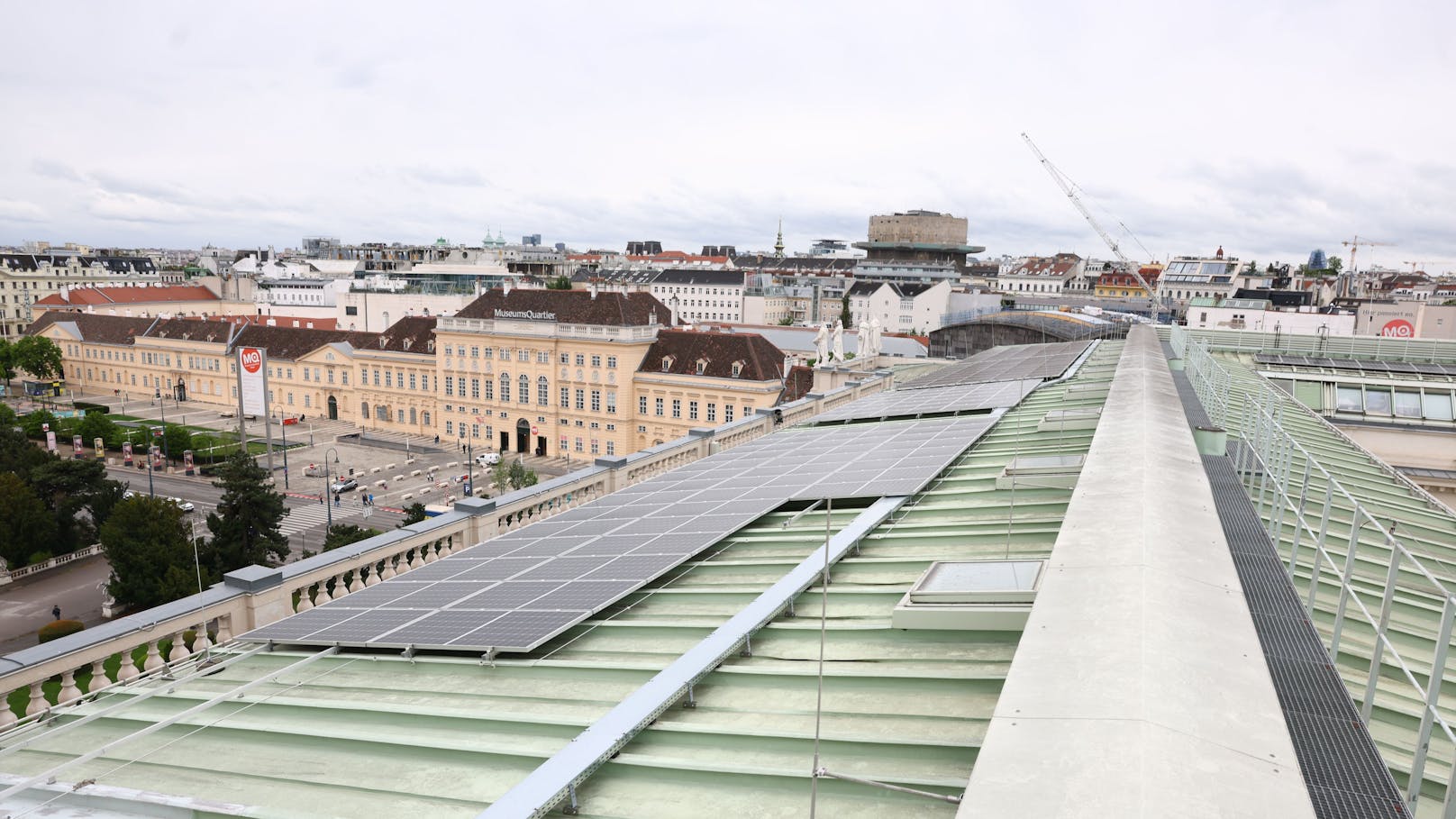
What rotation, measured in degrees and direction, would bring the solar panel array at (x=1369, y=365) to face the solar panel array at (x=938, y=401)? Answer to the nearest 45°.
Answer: approximately 45° to its right

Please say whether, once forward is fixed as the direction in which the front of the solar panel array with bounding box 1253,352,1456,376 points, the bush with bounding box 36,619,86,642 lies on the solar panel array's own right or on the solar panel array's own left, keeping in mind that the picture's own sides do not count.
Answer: on the solar panel array's own right

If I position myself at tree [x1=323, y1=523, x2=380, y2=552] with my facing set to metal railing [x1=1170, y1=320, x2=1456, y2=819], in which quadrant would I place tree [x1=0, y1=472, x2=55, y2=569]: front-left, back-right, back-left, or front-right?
back-right

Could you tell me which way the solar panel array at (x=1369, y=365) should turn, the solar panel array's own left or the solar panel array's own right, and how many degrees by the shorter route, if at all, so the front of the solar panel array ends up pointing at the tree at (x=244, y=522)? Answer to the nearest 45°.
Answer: approximately 45° to the solar panel array's own right

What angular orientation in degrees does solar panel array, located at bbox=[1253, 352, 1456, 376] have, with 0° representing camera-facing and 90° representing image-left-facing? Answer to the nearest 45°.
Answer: approximately 0°
